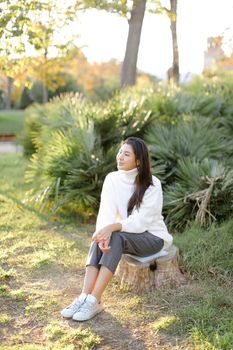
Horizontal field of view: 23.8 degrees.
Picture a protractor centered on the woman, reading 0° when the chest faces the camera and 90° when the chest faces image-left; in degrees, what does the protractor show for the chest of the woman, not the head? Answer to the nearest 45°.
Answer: approximately 45°

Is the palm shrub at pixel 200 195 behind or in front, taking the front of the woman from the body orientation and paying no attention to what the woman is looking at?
behind

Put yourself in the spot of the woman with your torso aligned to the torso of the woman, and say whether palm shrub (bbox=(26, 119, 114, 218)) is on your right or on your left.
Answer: on your right

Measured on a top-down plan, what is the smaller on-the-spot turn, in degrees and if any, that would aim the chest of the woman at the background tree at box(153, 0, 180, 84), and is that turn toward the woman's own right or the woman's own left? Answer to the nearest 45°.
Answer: approximately 135° to the woman's own right

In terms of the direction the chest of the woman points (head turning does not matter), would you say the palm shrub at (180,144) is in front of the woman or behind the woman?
behind

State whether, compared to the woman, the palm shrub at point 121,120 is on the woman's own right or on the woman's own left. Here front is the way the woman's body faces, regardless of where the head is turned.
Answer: on the woman's own right

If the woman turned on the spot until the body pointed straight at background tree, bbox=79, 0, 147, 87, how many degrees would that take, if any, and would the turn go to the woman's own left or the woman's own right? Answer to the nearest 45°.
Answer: approximately 135° to the woman's own right
